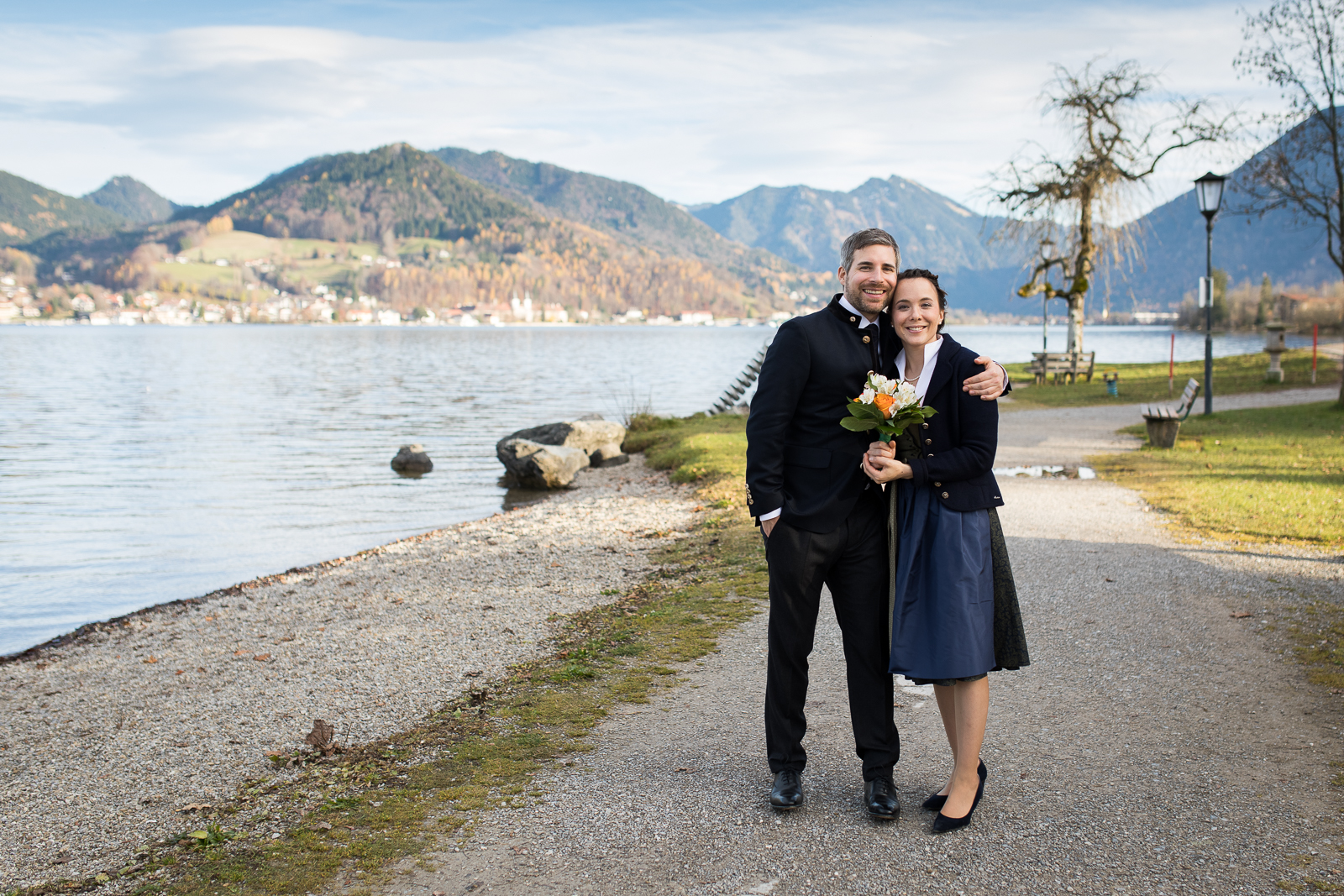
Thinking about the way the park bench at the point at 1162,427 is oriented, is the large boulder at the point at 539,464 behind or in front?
in front

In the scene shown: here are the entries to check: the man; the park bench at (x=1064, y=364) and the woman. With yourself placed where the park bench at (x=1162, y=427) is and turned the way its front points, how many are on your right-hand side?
1

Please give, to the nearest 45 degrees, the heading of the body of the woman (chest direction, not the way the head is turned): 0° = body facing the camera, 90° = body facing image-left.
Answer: approximately 45°

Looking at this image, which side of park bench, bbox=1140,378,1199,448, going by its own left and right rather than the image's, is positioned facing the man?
left

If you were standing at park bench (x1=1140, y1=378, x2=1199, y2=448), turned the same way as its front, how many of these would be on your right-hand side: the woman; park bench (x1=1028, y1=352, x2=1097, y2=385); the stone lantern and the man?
2

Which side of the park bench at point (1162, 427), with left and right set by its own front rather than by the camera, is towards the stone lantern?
right

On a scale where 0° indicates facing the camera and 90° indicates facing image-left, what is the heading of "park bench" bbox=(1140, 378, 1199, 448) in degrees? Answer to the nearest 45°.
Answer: approximately 90°

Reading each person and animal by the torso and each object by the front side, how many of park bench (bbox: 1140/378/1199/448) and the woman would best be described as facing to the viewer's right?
0

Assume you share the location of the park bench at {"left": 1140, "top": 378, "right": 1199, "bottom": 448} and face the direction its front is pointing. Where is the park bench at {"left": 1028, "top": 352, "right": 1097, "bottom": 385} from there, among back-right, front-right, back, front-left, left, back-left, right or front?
right
